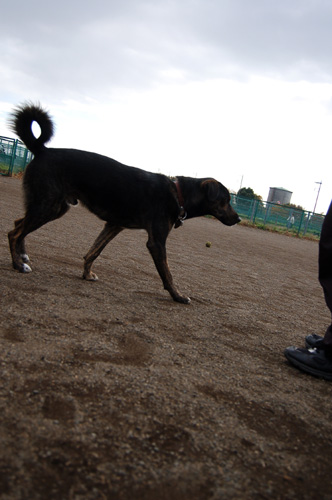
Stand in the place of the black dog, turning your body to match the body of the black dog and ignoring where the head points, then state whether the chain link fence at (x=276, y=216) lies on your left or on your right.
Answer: on your left

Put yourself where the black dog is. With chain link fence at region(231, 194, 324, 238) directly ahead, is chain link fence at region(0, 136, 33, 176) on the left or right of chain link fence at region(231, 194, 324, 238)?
left

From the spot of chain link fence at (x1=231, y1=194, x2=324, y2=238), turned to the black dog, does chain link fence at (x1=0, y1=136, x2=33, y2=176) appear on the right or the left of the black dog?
right

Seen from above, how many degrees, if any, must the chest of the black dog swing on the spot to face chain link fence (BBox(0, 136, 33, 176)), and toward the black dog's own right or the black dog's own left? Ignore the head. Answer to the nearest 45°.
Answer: approximately 90° to the black dog's own left

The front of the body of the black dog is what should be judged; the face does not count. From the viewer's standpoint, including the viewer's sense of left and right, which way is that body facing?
facing to the right of the viewer
